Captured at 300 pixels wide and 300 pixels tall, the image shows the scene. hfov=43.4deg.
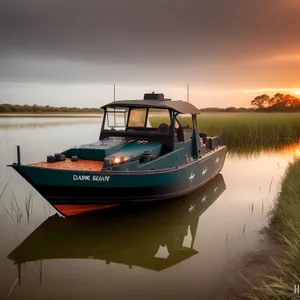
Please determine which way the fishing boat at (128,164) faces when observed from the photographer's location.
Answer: facing the viewer and to the left of the viewer
